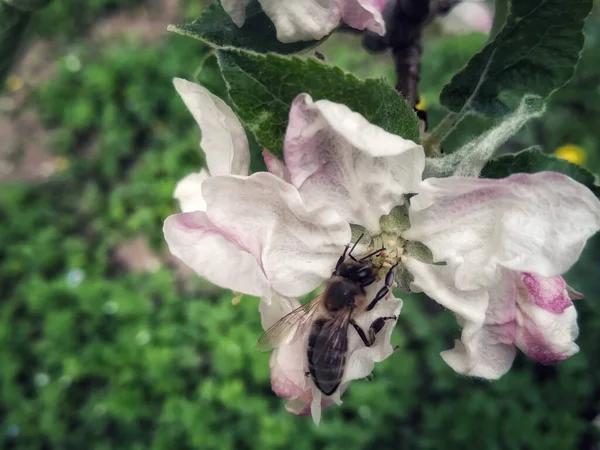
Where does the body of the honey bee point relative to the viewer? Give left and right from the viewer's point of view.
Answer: facing away from the viewer and to the right of the viewer
